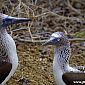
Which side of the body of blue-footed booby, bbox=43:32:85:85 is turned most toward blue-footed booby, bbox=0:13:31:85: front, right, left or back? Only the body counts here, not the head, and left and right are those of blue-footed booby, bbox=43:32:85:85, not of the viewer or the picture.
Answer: front

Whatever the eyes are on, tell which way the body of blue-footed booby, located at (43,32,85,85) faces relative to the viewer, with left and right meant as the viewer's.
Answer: facing to the left of the viewer

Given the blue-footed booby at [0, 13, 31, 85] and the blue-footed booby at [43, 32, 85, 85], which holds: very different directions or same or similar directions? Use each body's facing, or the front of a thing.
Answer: very different directions

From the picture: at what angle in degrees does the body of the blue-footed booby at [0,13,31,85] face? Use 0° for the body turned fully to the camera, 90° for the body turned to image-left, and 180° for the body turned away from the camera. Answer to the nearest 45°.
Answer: approximately 270°
